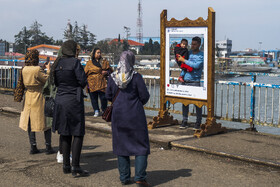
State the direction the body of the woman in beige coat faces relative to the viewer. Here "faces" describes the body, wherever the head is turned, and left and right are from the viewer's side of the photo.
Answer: facing away from the viewer and to the right of the viewer

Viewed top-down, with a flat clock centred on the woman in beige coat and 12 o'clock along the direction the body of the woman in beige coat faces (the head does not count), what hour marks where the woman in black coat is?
The woman in black coat is roughly at 4 o'clock from the woman in beige coat.

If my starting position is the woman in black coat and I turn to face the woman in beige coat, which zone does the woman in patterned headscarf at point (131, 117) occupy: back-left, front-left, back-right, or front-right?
back-right

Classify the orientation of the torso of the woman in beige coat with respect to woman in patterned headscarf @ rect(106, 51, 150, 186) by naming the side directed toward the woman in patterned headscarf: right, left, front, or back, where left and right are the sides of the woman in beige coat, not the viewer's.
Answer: right
